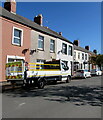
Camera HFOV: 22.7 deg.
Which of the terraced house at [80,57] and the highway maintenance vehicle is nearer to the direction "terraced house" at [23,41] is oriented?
the highway maintenance vehicle

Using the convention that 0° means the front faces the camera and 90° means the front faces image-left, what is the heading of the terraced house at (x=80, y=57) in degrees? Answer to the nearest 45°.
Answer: approximately 315°

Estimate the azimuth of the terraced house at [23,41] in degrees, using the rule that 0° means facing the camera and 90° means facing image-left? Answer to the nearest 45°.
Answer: approximately 315°

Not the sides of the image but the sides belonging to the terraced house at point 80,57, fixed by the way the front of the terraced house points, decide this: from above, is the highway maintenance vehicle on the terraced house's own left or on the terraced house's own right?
on the terraced house's own right
